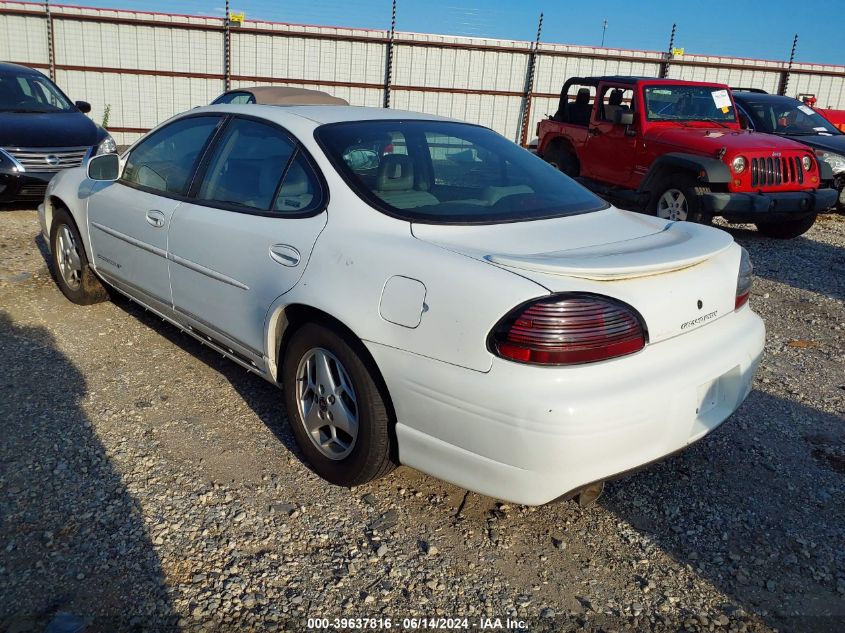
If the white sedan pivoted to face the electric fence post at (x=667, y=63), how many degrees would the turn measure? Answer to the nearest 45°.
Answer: approximately 45° to its right

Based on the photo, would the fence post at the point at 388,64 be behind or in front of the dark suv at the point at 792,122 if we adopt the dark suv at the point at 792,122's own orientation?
behind

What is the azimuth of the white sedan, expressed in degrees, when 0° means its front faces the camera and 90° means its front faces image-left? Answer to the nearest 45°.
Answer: approximately 135°

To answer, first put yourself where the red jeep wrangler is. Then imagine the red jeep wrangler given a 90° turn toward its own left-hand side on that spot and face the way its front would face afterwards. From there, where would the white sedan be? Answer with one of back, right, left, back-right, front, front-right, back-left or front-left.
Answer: back-right

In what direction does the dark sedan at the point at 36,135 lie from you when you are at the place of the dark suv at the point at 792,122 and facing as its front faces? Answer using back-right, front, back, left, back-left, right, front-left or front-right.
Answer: right

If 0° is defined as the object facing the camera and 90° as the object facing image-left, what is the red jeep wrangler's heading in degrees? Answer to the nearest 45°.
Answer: approximately 315°

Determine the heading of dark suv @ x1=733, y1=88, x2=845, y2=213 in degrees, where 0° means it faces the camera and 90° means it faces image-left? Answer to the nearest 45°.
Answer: approximately 315°

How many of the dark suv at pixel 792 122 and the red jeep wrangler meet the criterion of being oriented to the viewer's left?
0

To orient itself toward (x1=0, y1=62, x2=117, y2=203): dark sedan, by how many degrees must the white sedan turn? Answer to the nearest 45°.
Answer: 0° — it already faces it

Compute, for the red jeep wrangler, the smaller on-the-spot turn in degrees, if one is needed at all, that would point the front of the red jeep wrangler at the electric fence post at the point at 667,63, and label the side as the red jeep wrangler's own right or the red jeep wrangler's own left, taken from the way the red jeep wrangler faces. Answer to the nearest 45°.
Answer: approximately 135° to the red jeep wrangler's own left

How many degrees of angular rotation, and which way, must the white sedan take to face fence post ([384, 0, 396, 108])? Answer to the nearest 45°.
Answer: approximately 45° to its right

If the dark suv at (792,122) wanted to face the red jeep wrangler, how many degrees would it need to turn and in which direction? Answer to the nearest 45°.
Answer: approximately 45° to its right

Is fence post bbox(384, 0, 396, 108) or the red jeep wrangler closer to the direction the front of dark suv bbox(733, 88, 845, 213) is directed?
the red jeep wrangler

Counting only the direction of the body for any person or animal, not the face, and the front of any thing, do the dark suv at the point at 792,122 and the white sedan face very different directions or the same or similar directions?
very different directions
